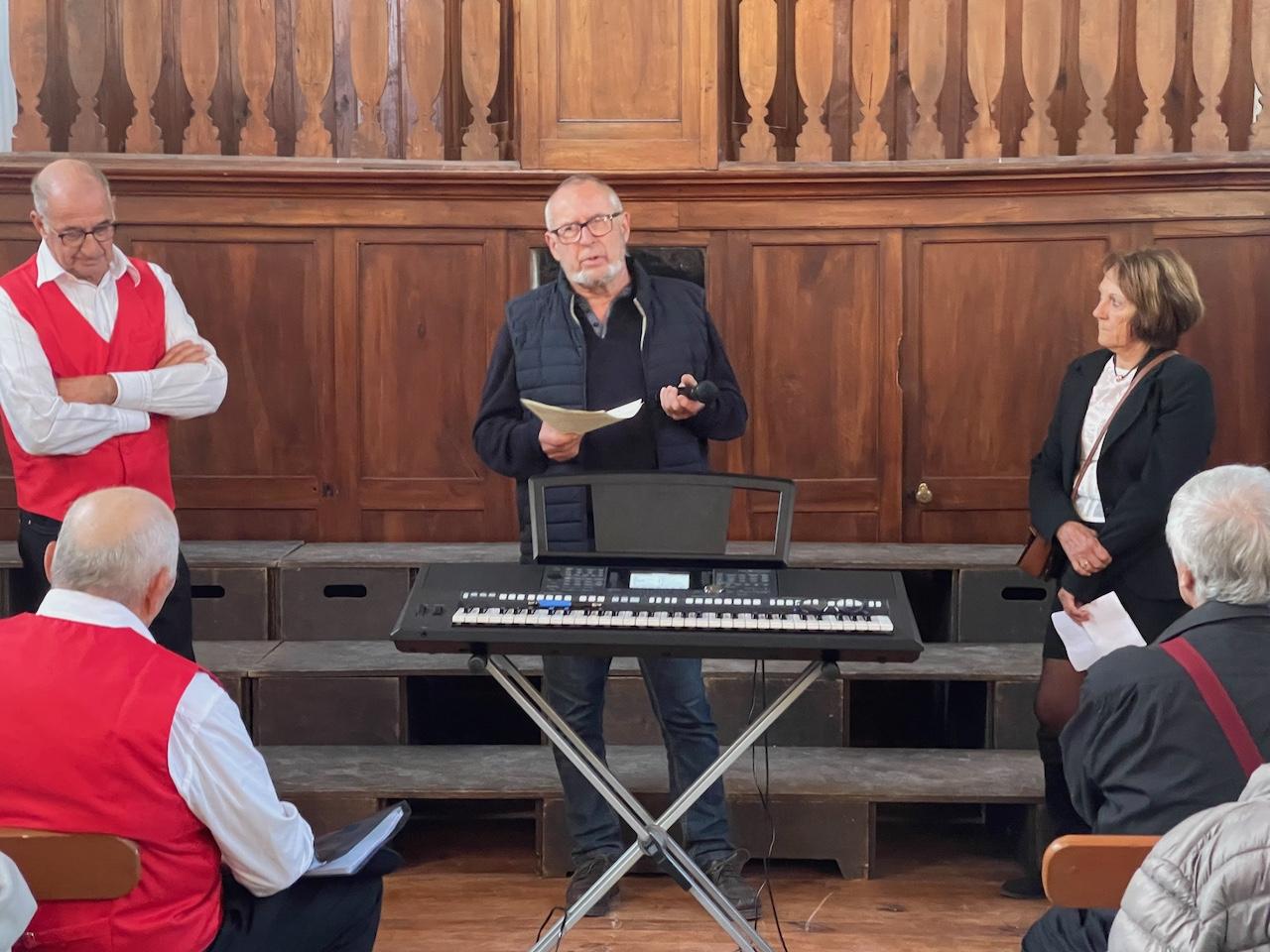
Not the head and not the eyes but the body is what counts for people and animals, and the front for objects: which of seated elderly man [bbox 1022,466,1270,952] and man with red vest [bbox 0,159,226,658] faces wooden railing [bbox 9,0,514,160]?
the seated elderly man

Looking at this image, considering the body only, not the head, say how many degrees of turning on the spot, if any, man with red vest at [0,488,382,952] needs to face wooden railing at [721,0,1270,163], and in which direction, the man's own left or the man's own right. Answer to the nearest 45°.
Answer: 0° — they already face it

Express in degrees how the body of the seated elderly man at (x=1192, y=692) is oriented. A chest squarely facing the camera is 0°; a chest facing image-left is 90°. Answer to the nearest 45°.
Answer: approximately 135°

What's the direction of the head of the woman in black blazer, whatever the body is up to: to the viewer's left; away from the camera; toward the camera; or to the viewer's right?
to the viewer's left

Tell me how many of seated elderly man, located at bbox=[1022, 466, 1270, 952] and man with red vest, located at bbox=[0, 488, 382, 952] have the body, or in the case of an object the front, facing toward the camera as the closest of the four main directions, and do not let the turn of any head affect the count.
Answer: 0

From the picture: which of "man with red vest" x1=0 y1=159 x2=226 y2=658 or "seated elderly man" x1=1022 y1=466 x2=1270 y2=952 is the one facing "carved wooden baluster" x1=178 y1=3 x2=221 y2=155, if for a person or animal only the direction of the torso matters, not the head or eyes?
the seated elderly man

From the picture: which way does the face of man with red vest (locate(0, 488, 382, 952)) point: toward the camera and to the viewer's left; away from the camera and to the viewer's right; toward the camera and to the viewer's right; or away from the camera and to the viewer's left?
away from the camera and to the viewer's right

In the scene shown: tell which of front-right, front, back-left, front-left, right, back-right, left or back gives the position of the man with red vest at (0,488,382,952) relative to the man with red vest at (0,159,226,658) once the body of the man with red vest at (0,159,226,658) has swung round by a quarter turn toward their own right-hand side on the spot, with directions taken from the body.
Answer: front-left

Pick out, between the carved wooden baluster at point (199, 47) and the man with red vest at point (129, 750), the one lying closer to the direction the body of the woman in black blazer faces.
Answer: the man with red vest

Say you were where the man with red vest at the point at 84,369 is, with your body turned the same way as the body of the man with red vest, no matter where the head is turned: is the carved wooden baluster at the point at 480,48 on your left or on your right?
on your left

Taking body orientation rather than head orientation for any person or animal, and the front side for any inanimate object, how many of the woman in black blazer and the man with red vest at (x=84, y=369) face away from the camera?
0

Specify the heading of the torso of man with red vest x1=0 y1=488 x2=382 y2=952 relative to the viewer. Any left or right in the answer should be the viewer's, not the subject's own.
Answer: facing away from the viewer and to the right of the viewer

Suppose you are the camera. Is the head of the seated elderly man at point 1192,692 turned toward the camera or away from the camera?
away from the camera

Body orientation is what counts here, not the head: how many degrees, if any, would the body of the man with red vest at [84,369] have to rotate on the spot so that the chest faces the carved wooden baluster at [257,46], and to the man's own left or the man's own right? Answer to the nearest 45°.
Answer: approximately 135° to the man's own left

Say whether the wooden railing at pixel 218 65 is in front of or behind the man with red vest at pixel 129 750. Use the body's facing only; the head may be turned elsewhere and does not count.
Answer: in front

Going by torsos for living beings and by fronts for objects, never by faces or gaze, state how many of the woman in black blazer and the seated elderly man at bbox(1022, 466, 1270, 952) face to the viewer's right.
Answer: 0
